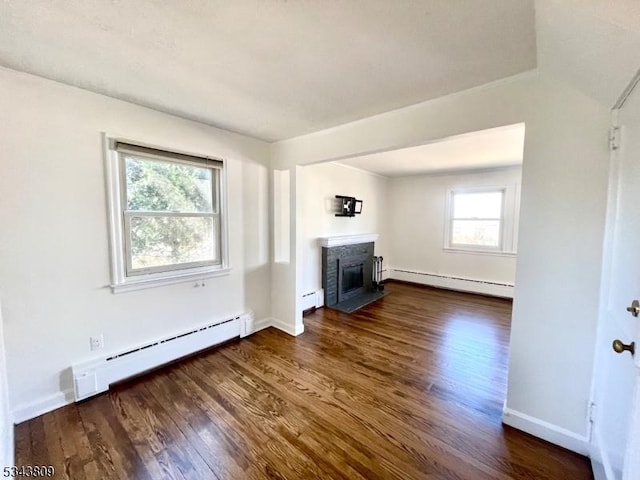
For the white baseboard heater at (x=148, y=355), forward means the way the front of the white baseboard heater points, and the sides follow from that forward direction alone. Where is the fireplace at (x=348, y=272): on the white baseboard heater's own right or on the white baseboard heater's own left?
on the white baseboard heater's own left

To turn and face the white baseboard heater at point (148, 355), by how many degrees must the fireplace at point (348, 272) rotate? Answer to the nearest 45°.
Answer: approximately 90° to its right

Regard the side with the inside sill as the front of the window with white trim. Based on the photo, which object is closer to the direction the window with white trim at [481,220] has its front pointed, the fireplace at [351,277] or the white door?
the white door

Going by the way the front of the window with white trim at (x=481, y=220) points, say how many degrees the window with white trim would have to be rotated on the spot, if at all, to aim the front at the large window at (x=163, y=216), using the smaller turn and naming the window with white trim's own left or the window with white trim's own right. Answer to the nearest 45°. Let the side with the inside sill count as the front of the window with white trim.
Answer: approximately 45° to the window with white trim's own right

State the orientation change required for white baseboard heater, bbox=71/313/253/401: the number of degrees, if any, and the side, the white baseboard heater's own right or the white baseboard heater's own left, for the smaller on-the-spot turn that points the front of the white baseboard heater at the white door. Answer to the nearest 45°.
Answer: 0° — it already faces it

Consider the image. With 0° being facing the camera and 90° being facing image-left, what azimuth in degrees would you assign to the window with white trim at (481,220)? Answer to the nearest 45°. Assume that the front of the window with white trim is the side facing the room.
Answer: approximately 0°

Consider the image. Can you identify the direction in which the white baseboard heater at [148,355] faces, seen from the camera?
facing the viewer and to the right of the viewer

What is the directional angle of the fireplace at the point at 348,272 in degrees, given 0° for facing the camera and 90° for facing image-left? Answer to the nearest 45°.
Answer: approximately 315°

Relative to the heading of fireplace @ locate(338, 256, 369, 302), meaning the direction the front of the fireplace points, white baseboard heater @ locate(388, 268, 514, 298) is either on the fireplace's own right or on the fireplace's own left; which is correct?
on the fireplace's own left

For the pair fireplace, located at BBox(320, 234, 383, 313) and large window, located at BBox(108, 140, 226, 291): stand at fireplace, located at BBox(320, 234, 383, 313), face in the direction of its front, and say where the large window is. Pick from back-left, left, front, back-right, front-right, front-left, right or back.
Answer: right

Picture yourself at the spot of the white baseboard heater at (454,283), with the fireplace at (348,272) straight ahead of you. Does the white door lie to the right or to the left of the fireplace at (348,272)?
left
